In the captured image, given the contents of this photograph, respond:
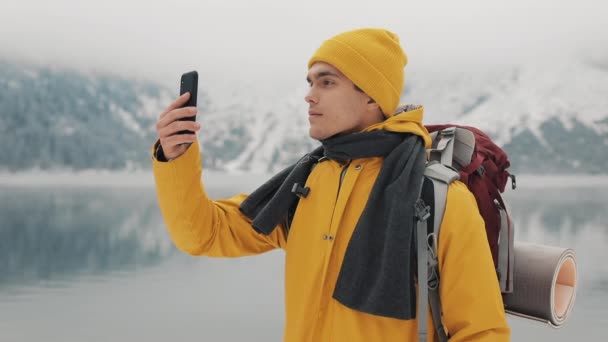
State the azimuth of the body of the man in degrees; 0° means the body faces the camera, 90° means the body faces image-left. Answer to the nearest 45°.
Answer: approximately 45°

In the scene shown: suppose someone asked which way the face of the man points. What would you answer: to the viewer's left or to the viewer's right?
to the viewer's left
